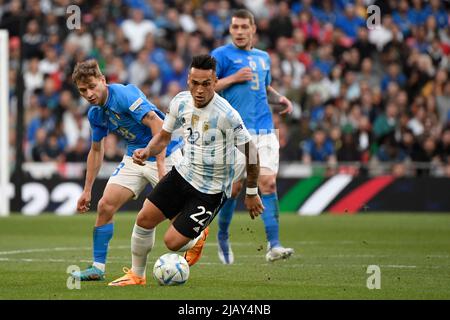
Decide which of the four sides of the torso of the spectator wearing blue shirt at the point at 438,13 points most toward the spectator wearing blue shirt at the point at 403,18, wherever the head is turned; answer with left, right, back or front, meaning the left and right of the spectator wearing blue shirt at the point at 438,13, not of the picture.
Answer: right

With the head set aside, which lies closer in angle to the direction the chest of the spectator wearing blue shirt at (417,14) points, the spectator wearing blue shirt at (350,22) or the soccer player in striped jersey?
the soccer player in striped jersey

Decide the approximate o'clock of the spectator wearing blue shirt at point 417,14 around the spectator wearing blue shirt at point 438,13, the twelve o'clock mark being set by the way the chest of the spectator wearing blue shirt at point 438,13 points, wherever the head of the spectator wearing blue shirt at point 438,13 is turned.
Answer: the spectator wearing blue shirt at point 417,14 is roughly at 3 o'clock from the spectator wearing blue shirt at point 438,13.

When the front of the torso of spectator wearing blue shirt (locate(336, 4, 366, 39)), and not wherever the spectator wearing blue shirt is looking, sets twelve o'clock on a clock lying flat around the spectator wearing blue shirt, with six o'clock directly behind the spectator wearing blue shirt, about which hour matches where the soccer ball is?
The soccer ball is roughly at 12 o'clock from the spectator wearing blue shirt.
